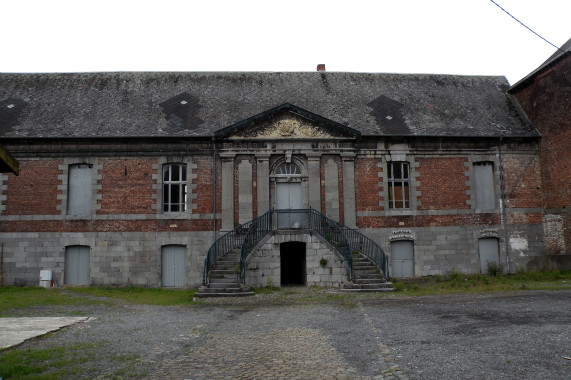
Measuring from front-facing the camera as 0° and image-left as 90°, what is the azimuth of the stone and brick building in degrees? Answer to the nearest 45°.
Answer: approximately 0°

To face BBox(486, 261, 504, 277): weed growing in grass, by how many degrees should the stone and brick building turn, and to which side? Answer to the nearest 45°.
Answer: approximately 90° to its left

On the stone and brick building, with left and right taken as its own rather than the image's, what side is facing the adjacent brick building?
left
